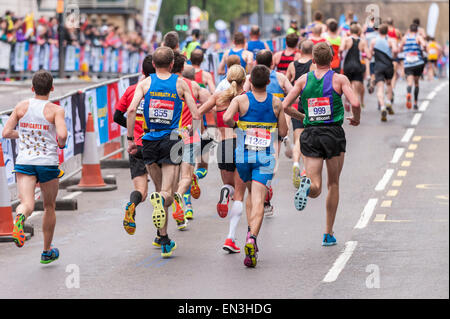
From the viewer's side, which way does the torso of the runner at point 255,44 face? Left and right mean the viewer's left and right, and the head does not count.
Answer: facing away from the viewer

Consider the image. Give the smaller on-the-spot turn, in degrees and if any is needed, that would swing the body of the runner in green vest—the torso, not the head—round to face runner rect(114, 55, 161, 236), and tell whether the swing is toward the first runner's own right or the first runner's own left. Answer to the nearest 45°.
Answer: approximately 90° to the first runner's own left

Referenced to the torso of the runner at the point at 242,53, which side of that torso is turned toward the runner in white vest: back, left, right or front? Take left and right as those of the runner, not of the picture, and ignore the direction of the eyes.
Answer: back

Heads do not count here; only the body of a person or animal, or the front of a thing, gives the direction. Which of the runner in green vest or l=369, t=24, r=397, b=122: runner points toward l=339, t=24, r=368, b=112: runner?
the runner in green vest

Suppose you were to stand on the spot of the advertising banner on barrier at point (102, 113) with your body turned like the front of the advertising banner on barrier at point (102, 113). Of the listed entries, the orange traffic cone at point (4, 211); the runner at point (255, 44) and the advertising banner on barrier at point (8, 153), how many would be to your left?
1

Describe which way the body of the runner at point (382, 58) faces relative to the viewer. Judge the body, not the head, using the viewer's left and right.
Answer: facing away from the viewer

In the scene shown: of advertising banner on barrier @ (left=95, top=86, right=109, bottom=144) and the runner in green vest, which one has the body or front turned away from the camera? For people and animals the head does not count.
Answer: the runner in green vest

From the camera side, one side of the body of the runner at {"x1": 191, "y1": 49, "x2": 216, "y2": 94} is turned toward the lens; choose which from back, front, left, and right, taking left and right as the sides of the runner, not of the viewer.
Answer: back

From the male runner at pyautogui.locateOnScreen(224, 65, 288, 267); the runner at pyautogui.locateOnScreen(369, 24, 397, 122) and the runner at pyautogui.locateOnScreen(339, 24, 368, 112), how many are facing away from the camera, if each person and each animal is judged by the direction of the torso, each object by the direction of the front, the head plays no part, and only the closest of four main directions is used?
3

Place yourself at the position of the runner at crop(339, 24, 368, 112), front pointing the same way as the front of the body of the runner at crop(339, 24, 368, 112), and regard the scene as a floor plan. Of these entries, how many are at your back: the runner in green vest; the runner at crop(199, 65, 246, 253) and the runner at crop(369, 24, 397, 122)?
2

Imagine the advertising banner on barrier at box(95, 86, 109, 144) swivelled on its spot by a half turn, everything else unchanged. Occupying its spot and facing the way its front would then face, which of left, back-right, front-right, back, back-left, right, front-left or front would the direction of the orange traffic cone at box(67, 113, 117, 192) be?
back-left

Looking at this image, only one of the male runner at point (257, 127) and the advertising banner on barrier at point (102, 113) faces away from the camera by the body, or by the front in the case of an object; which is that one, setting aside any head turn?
the male runner
